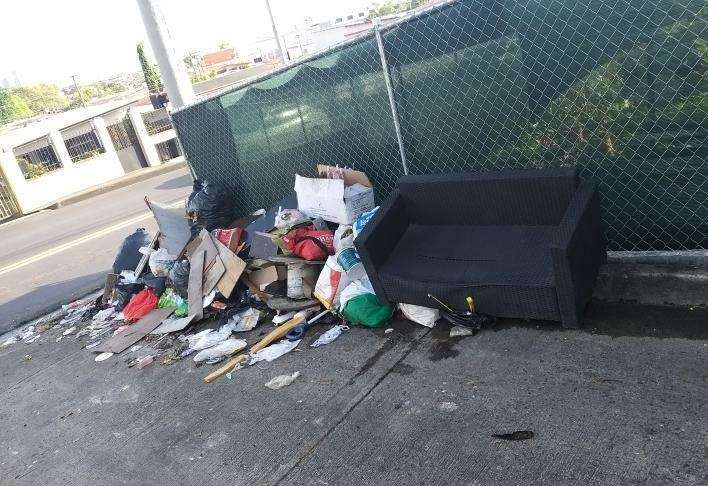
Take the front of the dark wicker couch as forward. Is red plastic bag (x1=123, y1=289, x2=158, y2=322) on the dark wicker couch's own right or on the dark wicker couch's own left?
on the dark wicker couch's own right

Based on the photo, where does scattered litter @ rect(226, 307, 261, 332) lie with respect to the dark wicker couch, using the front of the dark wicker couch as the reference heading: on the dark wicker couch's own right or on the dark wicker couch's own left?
on the dark wicker couch's own right

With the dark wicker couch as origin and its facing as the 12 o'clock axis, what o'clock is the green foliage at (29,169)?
The green foliage is roughly at 3 o'clock from the dark wicker couch.

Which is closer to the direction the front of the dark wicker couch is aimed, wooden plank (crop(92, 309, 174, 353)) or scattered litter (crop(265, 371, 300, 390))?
the scattered litter

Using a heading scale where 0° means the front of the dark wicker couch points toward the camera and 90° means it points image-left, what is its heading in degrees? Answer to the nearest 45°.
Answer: approximately 45°

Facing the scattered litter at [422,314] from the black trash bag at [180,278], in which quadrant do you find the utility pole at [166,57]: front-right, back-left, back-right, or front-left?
back-left

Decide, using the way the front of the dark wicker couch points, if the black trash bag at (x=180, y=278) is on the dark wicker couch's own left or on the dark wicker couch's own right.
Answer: on the dark wicker couch's own right

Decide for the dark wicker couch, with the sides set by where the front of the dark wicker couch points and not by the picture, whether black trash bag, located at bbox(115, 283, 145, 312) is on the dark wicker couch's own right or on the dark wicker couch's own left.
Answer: on the dark wicker couch's own right

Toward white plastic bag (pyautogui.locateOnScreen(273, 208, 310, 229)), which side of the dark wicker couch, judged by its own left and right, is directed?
right

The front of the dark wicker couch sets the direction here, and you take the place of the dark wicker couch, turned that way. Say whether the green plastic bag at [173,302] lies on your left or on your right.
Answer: on your right

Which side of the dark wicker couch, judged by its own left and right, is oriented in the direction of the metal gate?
right
